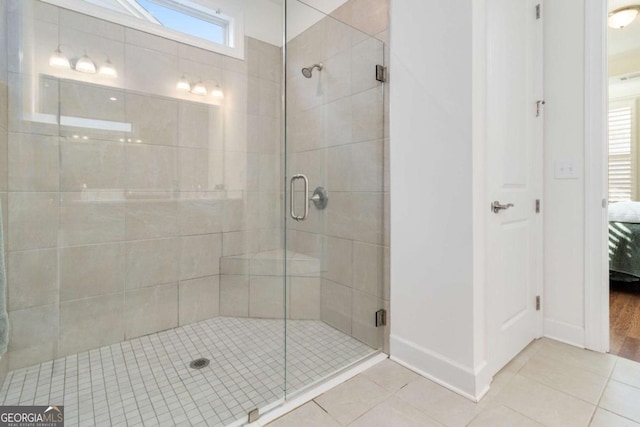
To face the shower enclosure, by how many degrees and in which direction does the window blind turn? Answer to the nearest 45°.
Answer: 0° — it already faces it

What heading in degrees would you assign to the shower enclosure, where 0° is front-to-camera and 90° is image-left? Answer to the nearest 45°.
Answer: approximately 315°

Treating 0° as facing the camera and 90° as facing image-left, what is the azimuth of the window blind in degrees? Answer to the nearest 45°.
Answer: approximately 0°

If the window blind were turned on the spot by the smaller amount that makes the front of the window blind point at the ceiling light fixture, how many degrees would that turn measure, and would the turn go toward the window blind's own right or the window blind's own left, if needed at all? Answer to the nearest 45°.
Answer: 0° — it already faces it
